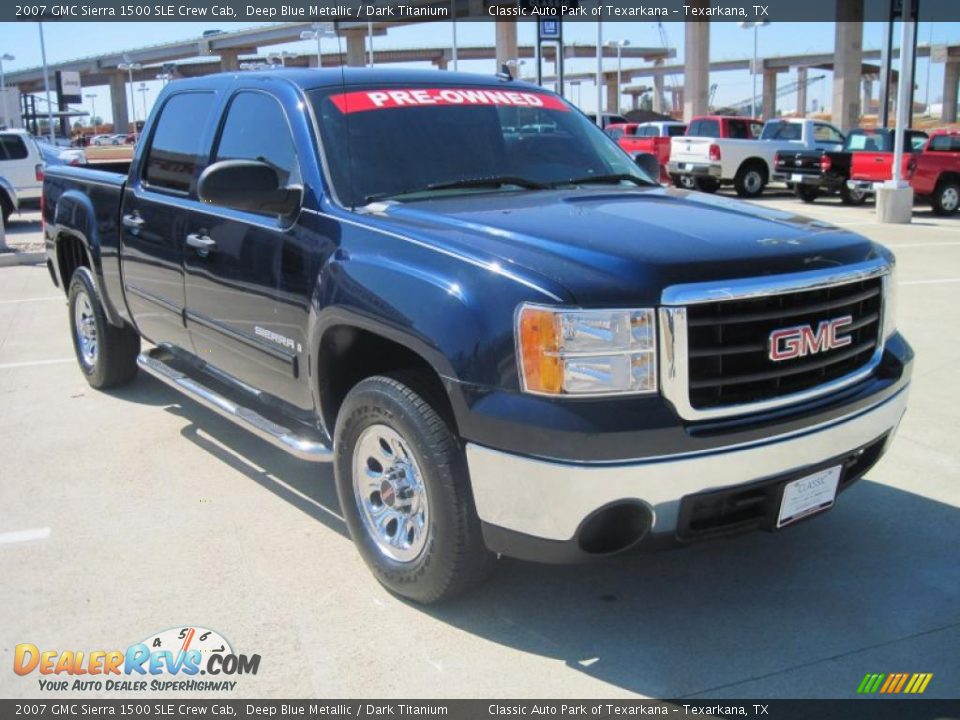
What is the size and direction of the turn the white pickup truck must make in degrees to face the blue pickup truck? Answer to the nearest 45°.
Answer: approximately 135° to its right

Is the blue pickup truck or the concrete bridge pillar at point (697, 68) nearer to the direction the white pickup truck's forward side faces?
the concrete bridge pillar

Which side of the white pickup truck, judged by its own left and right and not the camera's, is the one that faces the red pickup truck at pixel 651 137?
left

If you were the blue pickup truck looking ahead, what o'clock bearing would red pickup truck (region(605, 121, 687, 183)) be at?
The red pickup truck is roughly at 8 o'clock from the blue pickup truck.

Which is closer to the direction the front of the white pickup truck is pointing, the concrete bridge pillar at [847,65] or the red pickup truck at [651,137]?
the concrete bridge pillar

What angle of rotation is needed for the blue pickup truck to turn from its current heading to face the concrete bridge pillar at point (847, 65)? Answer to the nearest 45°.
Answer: approximately 135° to its left

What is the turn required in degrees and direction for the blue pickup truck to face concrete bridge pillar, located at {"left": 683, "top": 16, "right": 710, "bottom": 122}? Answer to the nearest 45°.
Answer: approximately 135° to its left

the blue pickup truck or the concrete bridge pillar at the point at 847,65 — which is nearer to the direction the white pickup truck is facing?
the concrete bridge pillar

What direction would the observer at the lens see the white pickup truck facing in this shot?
facing away from the viewer and to the right of the viewer

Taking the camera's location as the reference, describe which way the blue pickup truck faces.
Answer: facing the viewer and to the right of the viewer

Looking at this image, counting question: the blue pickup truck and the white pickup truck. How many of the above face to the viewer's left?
0

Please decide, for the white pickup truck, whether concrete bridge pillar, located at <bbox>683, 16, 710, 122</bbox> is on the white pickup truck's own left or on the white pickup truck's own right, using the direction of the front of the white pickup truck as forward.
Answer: on the white pickup truck's own left

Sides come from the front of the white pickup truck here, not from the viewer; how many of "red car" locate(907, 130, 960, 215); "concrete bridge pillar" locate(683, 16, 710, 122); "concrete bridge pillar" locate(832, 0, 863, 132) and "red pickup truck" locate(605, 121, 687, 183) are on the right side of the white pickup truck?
1

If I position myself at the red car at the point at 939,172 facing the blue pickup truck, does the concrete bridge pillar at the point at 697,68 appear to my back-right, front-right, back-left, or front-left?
back-right

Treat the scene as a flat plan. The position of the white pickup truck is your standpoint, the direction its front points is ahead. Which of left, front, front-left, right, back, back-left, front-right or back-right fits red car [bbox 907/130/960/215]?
right

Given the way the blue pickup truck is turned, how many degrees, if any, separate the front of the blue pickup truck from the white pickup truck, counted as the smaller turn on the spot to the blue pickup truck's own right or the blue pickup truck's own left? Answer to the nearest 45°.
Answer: approximately 135° to the blue pickup truck's own left
